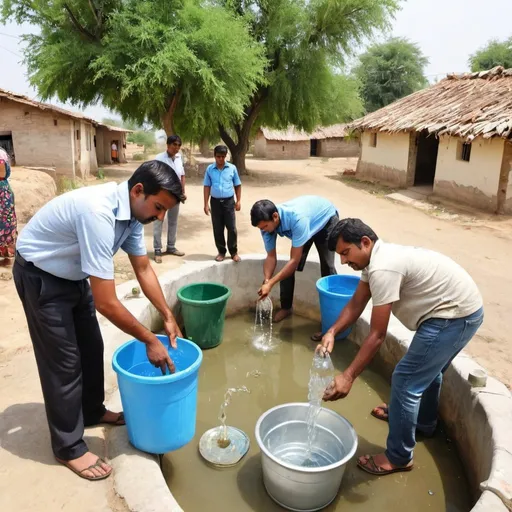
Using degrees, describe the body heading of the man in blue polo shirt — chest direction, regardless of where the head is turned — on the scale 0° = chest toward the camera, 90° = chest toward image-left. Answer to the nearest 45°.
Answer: approximately 45°

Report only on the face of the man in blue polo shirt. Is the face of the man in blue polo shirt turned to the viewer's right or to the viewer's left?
to the viewer's left

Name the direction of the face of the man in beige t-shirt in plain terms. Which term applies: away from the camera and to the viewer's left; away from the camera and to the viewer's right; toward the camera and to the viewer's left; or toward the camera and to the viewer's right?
toward the camera and to the viewer's left

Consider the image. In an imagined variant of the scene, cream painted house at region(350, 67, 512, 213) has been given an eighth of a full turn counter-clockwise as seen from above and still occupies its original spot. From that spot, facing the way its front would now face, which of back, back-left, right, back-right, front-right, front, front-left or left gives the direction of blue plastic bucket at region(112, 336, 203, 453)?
front

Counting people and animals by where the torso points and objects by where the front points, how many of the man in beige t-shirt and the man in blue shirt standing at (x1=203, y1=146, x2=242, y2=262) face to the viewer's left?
1

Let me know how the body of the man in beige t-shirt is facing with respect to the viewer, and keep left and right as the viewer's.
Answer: facing to the left of the viewer

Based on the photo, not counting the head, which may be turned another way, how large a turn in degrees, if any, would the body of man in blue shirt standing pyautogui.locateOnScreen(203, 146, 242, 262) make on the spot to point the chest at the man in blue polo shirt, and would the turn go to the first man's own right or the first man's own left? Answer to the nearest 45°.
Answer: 0° — they already face them

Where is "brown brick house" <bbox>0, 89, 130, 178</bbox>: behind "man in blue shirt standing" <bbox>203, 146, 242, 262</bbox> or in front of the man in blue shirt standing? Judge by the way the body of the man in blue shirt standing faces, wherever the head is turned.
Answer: behind

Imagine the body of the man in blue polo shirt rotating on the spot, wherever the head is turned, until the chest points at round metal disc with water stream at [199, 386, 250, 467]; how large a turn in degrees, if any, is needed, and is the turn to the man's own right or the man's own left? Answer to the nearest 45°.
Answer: approximately 45° to the man's own left

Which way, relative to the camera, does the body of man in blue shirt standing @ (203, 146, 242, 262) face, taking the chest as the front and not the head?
toward the camera

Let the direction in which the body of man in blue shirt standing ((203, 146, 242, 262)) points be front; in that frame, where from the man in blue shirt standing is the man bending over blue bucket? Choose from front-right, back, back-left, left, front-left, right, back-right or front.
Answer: front

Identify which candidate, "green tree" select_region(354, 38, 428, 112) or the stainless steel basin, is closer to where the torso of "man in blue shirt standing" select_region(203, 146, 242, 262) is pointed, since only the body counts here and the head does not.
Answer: the stainless steel basin

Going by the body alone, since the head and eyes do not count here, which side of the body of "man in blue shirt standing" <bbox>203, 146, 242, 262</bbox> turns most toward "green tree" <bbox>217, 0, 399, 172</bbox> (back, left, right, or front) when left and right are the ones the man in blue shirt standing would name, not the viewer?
back

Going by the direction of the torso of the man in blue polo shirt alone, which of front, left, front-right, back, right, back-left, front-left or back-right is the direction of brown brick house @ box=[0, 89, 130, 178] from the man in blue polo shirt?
right
